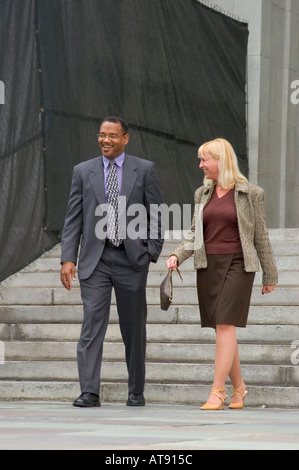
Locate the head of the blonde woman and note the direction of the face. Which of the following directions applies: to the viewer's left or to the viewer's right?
to the viewer's left

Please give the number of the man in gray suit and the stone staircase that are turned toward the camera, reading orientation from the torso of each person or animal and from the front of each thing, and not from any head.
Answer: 2

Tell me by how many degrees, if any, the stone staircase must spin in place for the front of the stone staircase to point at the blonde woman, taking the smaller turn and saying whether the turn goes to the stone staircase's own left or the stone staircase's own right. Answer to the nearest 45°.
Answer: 0° — it already faces them

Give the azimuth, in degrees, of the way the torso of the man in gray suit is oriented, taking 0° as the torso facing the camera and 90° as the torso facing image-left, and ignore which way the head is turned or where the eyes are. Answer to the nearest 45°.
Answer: approximately 0°

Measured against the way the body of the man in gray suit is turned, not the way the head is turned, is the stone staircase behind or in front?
behind

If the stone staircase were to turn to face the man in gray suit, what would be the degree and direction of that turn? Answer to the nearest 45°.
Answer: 0° — it already faces them

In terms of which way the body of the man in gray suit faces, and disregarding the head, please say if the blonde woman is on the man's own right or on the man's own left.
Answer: on the man's own left

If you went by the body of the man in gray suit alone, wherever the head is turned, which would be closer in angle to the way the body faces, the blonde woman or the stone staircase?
the blonde woman
